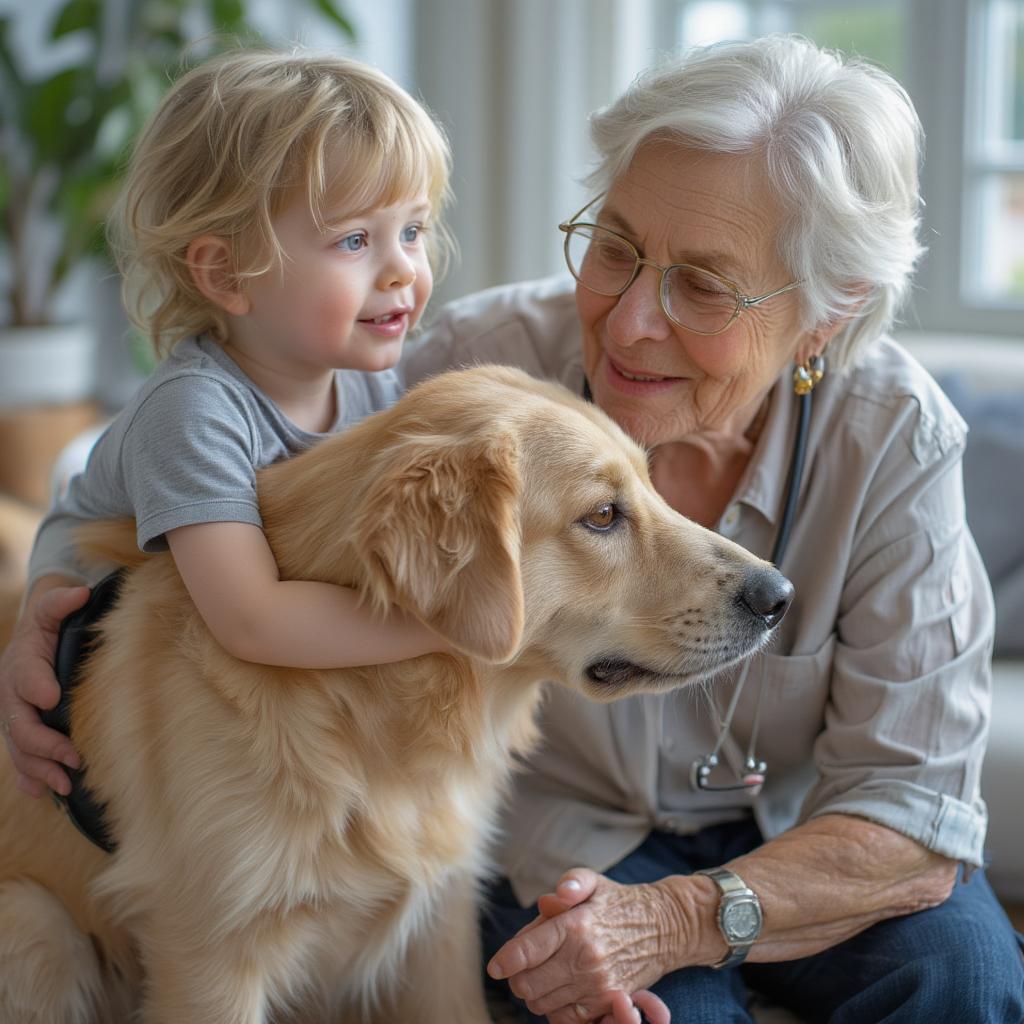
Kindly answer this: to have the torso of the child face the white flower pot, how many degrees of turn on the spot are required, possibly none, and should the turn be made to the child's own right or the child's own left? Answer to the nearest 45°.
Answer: approximately 135° to the child's own left

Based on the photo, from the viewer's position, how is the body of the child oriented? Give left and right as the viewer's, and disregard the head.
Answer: facing the viewer and to the right of the viewer

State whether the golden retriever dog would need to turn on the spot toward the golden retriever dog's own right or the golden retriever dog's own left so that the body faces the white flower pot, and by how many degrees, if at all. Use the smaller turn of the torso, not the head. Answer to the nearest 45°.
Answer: approximately 135° to the golden retriever dog's own left

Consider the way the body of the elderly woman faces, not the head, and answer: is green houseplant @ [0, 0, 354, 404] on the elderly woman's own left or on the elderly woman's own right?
on the elderly woman's own right

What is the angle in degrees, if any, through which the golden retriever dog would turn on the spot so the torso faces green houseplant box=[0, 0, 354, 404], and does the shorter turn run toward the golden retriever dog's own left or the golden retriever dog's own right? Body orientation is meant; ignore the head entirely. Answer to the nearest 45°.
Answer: approximately 135° to the golden retriever dog's own left

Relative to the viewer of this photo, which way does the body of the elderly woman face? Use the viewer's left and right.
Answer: facing the viewer and to the left of the viewer

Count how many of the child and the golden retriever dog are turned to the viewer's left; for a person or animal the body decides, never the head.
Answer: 0

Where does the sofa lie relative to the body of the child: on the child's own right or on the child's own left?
on the child's own left

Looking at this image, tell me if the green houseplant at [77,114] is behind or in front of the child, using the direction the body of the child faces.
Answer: behind

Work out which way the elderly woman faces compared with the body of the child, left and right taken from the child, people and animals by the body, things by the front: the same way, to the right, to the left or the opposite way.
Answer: to the right

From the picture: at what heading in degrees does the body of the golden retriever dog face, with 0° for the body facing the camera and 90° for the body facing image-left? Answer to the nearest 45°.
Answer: approximately 315°
